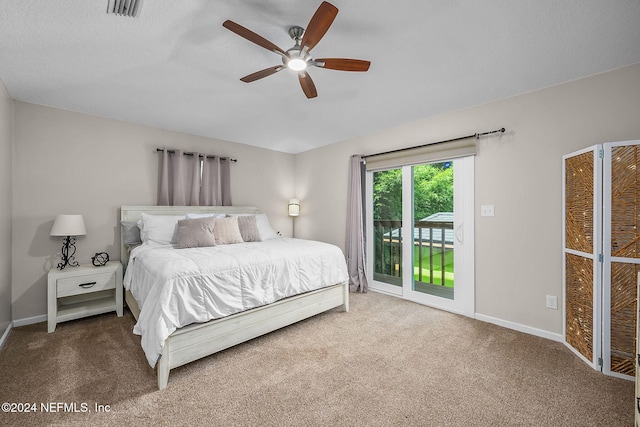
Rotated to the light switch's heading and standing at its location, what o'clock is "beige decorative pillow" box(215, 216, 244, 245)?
The beige decorative pillow is roughly at 2 o'clock from the light switch.

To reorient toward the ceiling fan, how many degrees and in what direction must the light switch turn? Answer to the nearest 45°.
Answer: approximately 45° to its right

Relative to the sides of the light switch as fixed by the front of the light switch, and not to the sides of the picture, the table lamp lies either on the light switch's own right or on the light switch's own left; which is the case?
on the light switch's own right

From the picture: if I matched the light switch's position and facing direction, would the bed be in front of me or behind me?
in front

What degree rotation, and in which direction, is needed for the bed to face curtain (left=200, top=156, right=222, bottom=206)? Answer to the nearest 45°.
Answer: approximately 135° to its left

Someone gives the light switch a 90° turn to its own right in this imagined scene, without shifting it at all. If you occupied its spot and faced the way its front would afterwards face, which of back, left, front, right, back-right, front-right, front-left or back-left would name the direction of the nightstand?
front-left

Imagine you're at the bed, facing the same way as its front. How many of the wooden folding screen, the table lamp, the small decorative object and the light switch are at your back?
2

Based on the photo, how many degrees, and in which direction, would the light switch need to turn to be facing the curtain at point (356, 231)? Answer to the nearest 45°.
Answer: approximately 90° to its right

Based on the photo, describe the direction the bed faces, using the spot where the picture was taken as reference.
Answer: facing the viewer and to the right of the viewer

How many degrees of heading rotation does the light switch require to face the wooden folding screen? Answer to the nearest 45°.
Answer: approximately 45° to its left

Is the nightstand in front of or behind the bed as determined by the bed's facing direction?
behind

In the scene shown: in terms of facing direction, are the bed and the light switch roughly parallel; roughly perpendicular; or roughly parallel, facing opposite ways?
roughly perpendicular

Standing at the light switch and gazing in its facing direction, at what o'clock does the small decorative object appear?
The small decorative object is roughly at 2 o'clock from the light switch.

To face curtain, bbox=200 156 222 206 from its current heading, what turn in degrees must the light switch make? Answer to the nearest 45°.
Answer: approximately 90° to its right
